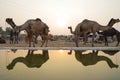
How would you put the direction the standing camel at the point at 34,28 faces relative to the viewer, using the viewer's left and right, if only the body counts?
facing to the left of the viewer
